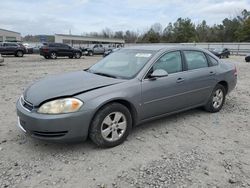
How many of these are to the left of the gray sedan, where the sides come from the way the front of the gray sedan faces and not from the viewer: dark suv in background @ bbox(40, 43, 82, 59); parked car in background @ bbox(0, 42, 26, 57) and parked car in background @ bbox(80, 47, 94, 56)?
0

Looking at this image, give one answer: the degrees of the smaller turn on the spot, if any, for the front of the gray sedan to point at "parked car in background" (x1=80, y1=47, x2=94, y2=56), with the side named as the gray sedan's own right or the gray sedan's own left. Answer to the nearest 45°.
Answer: approximately 135° to the gray sedan's own right

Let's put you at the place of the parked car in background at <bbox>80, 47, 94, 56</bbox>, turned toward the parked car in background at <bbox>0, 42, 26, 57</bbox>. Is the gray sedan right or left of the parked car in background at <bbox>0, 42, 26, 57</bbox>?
left

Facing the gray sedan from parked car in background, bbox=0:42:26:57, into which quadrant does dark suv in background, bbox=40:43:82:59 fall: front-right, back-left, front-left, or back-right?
front-left

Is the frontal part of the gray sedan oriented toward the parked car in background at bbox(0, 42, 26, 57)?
no

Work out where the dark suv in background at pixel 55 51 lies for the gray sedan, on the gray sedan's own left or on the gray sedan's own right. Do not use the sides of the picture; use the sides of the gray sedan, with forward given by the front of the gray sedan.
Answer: on the gray sedan's own right

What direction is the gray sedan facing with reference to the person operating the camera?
facing the viewer and to the left of the viewer
